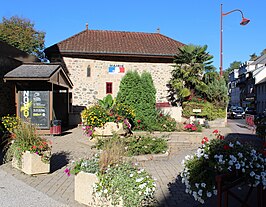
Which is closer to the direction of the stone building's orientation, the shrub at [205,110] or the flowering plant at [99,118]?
the flowering plant

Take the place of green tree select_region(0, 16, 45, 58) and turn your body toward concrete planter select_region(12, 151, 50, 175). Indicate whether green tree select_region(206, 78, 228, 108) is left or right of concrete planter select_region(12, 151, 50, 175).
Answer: left

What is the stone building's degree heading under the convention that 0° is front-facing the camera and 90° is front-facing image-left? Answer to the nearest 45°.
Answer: approximately 0°

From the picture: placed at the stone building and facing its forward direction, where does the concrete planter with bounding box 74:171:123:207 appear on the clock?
The concrete planter is roughly at 12 o'clock from the stone building.

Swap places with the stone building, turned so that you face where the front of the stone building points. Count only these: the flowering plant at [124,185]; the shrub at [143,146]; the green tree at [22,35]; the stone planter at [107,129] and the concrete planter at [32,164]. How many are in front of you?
4

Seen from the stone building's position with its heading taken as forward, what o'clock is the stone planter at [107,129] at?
The stone planter is roughly at 12 o'clock from the stone building.

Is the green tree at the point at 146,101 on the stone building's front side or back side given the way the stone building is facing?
on the front side

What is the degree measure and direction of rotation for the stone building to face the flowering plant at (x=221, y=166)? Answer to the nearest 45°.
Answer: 0° — it already faces it

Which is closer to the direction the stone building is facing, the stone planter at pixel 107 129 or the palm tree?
the stone planter

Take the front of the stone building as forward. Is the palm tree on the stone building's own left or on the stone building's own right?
on the stone building's own left

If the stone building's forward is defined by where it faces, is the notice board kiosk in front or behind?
in front

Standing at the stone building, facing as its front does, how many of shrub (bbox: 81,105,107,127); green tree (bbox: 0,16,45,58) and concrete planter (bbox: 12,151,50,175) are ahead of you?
2

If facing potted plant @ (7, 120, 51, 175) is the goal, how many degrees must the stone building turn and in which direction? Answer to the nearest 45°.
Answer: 0° — it already faces it

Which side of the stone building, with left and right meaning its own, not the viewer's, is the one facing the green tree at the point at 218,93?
left

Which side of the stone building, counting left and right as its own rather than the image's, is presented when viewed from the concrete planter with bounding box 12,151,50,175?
front
